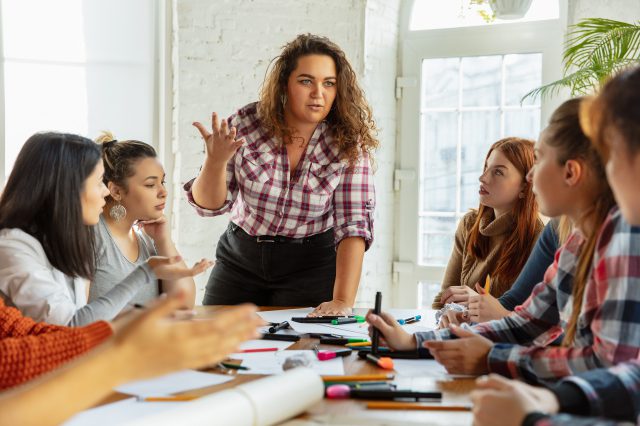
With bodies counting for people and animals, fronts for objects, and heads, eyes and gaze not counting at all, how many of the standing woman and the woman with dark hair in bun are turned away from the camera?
0

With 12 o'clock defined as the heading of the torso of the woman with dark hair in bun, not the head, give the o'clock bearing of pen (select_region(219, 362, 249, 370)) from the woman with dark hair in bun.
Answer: The pen is roughly at 1 o'clock from the woman with dark hair in bun.

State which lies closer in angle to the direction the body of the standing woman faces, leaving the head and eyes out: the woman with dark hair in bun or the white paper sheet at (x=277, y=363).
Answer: the white paper sheet

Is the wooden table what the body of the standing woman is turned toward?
yes

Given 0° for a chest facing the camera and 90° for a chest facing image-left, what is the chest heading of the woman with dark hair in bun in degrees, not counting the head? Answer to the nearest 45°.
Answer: approximately 315°

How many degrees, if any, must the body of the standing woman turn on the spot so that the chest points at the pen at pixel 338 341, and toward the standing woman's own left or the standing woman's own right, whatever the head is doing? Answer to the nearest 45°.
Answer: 0° — they already face it

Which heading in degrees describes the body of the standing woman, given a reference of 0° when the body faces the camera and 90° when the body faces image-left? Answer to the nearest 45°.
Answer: approximately 0°

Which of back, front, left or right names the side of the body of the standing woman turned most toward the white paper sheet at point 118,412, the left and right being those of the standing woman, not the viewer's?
front

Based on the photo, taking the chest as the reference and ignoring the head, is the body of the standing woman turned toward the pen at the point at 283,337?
yes

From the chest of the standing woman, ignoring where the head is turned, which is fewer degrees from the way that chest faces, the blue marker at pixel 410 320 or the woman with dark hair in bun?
the blue marker

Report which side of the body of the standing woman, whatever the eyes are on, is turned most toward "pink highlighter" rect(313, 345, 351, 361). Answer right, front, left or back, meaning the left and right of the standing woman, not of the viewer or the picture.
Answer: front

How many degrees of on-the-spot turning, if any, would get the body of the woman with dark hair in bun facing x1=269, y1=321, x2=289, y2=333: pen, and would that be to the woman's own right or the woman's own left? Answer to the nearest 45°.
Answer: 0° — they already face it

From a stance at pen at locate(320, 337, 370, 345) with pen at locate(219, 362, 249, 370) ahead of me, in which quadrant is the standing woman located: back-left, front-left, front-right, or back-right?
back-right

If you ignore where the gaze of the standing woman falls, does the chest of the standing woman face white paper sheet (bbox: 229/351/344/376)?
yes
